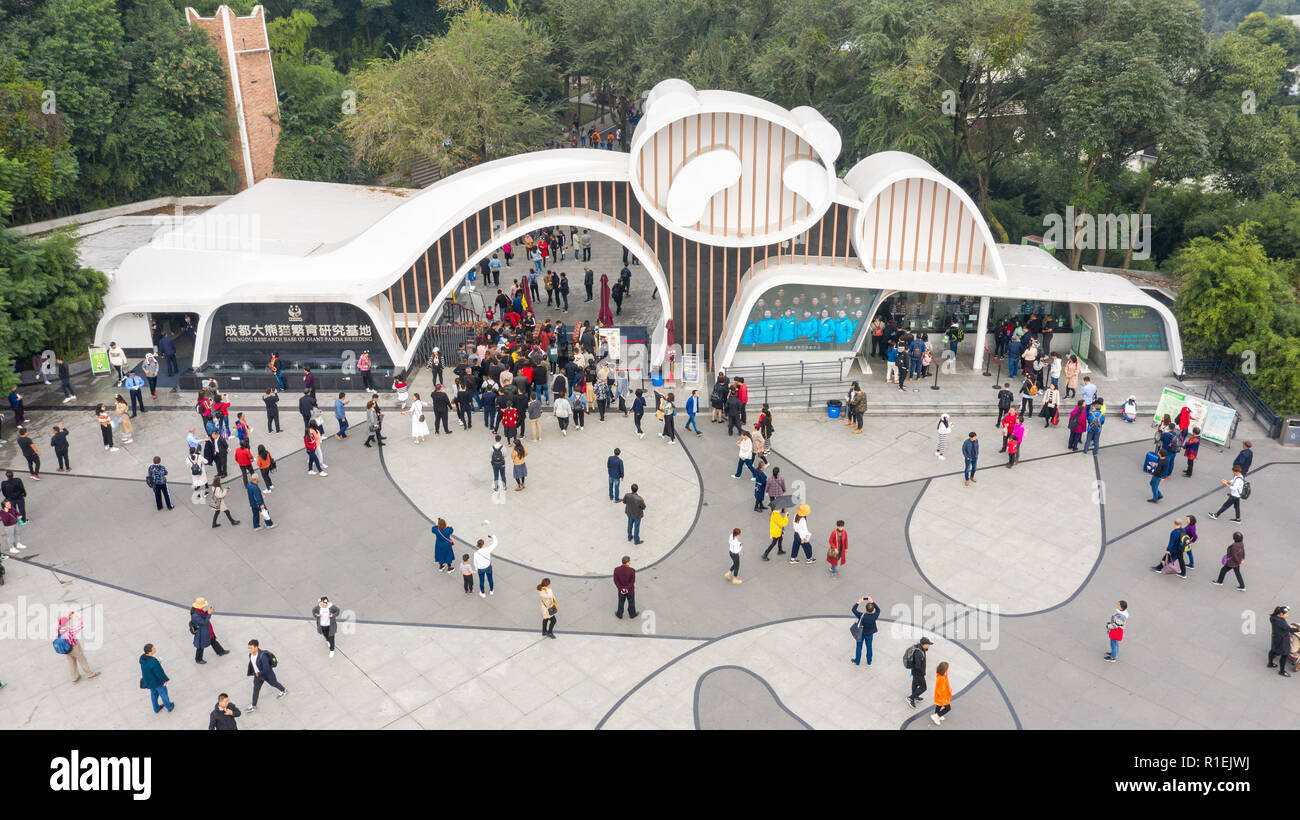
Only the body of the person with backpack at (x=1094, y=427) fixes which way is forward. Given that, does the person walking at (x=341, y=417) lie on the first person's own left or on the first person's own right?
on the first person's own left

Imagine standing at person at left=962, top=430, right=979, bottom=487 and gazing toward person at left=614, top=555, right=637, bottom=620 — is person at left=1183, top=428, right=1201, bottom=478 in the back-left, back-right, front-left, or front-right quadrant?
back-left

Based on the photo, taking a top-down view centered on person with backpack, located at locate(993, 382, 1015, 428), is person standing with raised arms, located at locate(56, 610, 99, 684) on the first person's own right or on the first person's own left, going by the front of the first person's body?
on the first person's own left

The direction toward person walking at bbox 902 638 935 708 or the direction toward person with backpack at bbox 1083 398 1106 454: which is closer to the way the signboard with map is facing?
the person walking

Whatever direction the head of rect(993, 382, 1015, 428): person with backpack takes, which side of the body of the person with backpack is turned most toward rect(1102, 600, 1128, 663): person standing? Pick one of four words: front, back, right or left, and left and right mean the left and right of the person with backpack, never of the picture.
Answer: back

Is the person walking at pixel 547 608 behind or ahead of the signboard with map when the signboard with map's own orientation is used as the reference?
ahead

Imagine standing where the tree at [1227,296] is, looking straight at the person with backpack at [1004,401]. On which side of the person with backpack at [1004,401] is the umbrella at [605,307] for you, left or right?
right

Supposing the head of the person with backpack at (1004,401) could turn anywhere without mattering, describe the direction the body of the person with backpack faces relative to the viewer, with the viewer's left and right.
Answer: facing away from the viewer

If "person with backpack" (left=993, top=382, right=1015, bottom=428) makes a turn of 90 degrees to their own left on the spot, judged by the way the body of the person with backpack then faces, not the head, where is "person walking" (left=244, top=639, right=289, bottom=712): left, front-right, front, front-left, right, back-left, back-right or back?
front-left

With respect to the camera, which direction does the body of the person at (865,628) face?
away from the camera
